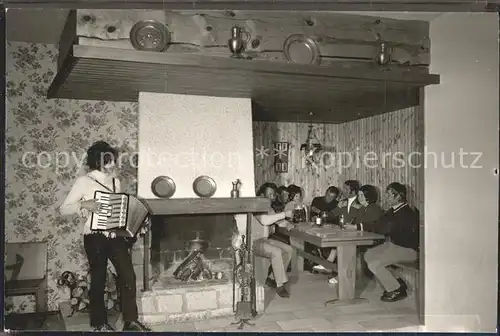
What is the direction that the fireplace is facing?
toward the camera

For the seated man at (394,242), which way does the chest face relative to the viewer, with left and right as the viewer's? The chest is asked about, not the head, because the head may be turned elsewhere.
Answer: facing to the left of the viewer

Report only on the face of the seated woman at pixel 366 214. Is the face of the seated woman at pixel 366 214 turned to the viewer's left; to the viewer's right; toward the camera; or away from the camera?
to the viewer's left

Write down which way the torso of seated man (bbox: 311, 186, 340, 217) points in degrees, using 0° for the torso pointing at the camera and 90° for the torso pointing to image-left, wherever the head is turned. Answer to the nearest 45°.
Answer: approximately 45°

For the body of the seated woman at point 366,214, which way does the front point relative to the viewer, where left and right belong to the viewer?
facing to the left of the viewer

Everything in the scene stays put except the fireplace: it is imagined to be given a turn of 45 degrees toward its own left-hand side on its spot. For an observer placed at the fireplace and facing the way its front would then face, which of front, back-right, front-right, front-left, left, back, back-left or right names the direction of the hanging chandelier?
front-left

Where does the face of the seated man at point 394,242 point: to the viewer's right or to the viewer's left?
to the viewer's left

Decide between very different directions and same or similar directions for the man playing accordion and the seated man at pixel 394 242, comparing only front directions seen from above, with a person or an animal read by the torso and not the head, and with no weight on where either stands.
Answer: very different directions

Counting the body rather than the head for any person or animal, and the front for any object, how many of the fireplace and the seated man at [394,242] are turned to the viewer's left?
1

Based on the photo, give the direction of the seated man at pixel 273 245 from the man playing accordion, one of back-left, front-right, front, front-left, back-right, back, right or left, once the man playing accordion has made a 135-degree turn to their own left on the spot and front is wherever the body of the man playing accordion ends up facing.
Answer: right

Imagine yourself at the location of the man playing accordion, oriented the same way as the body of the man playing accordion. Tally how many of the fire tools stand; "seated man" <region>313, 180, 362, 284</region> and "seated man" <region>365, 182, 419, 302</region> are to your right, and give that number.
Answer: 0
